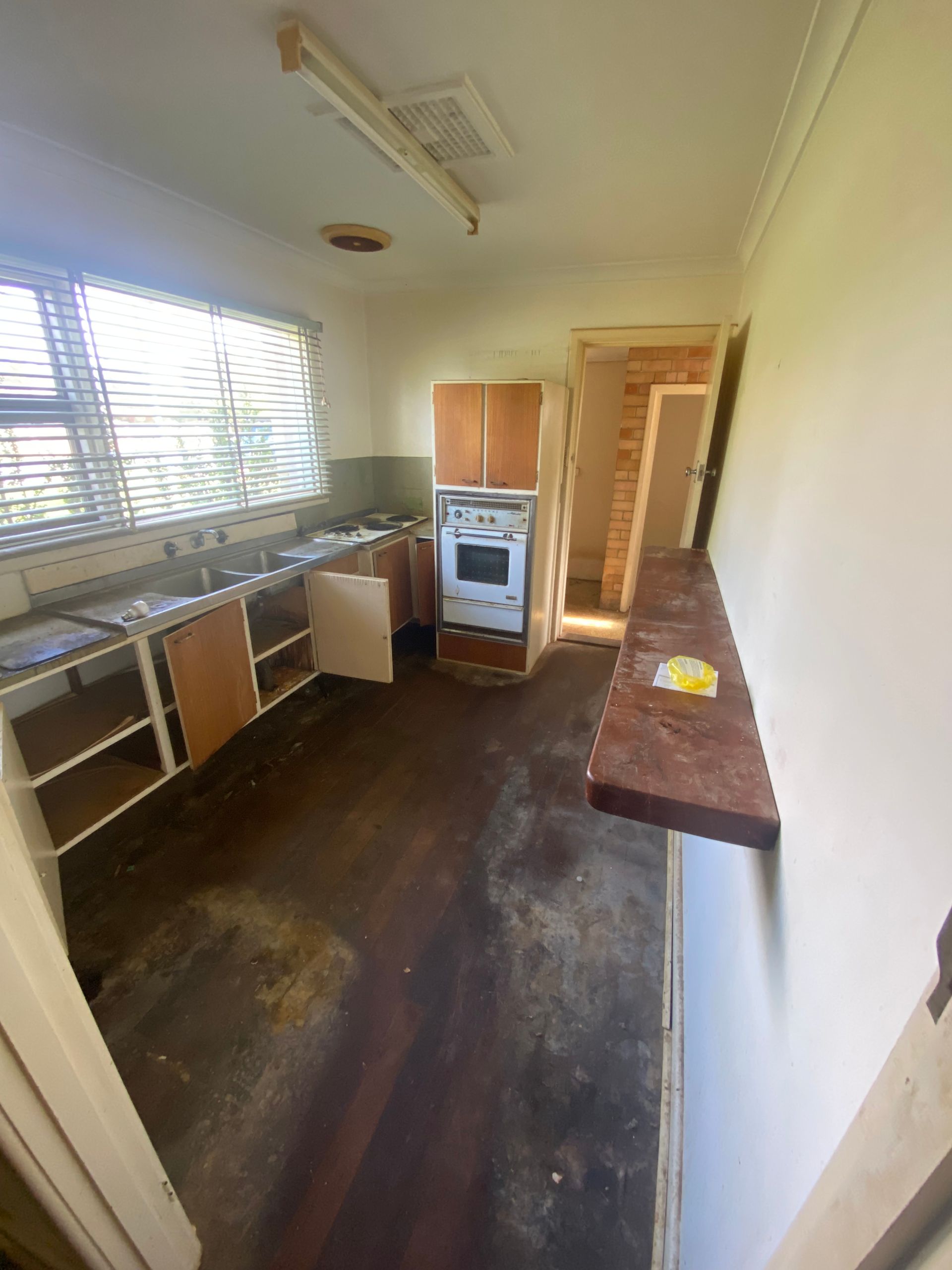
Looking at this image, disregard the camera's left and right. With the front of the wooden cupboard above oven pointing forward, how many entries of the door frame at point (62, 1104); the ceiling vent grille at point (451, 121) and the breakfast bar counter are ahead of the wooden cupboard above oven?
3

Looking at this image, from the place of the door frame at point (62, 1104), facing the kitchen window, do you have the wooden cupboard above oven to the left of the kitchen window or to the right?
right

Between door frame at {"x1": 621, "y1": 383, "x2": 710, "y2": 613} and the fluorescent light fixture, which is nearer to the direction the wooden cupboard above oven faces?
the fluorescent light fixture

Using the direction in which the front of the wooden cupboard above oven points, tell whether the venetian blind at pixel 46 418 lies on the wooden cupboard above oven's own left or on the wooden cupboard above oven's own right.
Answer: on the wooden cupboard above oven's own right

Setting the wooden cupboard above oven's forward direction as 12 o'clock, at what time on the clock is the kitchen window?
The kitchen window is roughly at 2 o'clock from the wooden cupboard above oven.

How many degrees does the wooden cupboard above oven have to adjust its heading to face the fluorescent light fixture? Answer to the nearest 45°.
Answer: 0° — it already faces it

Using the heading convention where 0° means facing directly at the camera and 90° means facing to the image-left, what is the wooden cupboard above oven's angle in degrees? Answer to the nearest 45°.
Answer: approximately 0°

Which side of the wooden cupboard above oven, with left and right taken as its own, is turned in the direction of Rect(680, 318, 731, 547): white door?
left

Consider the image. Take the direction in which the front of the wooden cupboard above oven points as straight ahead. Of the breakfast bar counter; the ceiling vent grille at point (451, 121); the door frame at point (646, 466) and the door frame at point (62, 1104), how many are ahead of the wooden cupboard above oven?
3

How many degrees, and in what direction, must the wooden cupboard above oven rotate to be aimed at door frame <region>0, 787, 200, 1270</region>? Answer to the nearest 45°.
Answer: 0° — it already faces it

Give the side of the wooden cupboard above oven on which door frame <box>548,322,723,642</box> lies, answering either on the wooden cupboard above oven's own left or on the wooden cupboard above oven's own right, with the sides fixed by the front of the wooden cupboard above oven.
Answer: on the wooden cupboard above oven's own left
